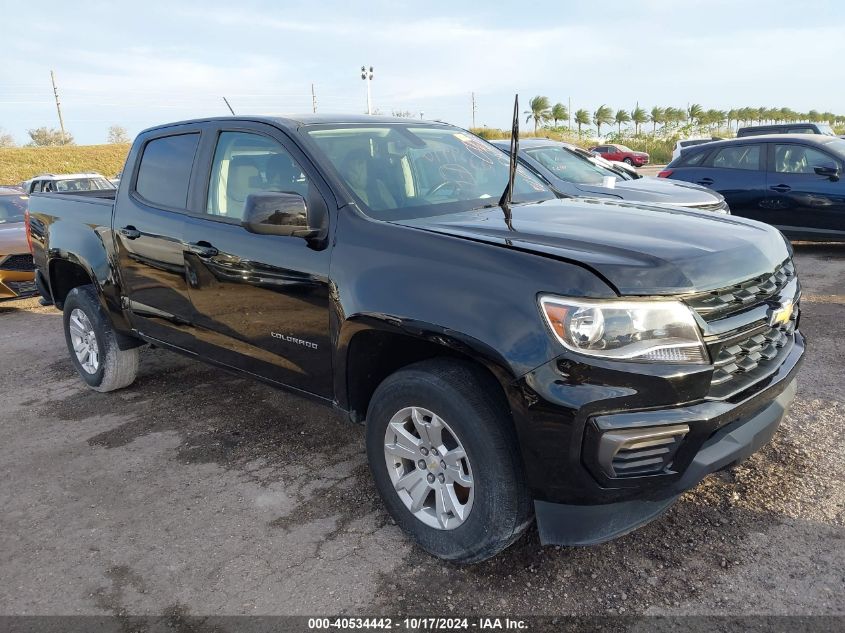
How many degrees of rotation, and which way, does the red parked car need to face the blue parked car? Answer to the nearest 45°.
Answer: approximately 45° to its right

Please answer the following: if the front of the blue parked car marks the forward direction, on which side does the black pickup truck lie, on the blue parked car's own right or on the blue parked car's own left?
on the blue parked car's own right

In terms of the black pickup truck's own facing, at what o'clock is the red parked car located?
The red parked car is roughly at 8 o'clock from the black pickup truck.

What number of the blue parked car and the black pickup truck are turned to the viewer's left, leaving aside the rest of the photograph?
0

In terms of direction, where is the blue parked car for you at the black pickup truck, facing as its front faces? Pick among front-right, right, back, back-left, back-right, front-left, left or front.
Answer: left

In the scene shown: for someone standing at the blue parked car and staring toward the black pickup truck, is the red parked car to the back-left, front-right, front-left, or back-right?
back-right

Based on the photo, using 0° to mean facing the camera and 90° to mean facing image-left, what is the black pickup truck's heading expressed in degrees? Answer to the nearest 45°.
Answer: approximately 315°

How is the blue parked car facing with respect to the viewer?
to the viewer's right
